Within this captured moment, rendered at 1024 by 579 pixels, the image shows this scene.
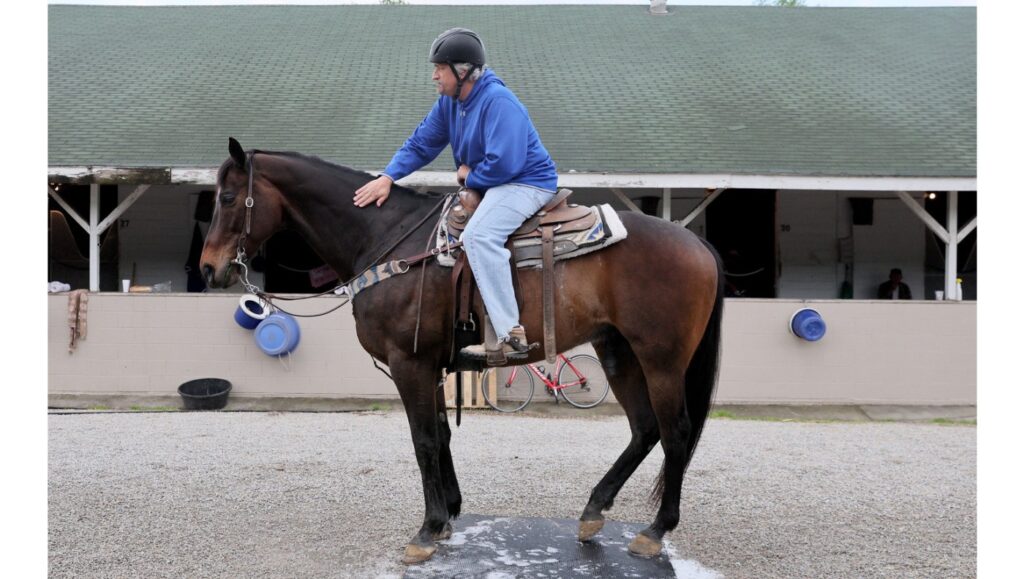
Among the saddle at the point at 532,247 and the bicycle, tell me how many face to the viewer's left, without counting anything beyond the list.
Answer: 2

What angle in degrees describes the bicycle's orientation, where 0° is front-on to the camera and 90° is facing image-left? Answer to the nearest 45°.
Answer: approximately 90°

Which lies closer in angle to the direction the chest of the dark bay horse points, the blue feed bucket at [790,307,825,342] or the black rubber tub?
the black rubber tub

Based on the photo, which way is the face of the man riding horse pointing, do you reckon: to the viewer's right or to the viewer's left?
to the viewer's left

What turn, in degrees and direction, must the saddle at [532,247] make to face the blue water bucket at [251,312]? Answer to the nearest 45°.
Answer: approximately 45° to its right

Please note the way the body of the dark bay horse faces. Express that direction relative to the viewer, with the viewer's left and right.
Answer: facing to the left of the viewer

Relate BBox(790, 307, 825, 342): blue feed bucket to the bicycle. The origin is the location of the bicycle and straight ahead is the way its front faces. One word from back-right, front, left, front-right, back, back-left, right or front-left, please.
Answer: back

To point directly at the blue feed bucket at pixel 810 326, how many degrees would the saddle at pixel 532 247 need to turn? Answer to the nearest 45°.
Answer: approximately 135° to its right

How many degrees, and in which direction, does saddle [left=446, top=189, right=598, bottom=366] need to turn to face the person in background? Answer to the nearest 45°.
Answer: approximately 135° to its right

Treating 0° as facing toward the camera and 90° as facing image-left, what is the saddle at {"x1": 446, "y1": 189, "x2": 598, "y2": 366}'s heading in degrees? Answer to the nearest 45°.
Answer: approximately 90°
